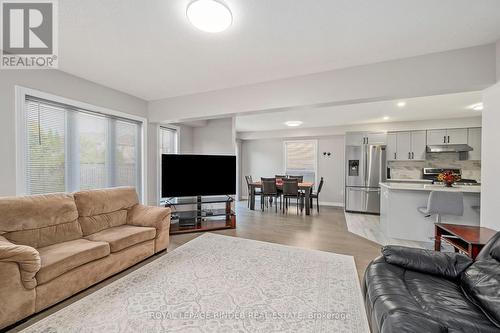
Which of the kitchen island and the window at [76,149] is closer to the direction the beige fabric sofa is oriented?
the kitchen island

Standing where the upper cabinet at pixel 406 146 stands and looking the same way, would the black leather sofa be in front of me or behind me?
in front

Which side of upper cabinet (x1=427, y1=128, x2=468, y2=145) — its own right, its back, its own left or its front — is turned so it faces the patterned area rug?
front

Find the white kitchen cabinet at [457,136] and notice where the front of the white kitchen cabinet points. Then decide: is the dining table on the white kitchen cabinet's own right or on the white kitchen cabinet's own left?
on the white kitchen cabinet's own right

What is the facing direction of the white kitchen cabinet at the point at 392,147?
toward the camera

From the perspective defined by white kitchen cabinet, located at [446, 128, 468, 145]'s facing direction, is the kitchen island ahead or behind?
ahead

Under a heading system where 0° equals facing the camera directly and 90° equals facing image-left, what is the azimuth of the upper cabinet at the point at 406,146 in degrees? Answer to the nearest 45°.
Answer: approximately 0°

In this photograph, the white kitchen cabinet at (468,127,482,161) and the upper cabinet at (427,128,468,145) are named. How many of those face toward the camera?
2

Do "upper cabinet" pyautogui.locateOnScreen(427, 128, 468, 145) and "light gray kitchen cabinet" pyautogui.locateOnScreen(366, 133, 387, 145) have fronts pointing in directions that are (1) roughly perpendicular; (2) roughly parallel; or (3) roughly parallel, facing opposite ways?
roughly parallel

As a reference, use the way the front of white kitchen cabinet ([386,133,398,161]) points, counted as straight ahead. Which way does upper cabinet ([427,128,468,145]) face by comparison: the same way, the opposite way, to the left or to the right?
the same way

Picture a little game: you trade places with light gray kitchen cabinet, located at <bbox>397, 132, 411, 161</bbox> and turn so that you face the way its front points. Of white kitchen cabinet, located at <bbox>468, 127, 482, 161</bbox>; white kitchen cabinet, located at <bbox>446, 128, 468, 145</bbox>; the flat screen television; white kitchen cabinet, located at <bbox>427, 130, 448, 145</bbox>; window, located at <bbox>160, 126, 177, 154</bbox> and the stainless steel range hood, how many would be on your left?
4

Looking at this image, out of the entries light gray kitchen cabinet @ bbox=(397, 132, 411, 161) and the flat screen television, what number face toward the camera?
2

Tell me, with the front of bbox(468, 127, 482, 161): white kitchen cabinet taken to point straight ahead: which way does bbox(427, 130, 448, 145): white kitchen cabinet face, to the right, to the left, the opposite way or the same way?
the same way

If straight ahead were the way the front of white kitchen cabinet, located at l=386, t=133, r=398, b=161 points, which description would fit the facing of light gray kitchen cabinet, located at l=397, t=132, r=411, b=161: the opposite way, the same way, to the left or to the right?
the same way

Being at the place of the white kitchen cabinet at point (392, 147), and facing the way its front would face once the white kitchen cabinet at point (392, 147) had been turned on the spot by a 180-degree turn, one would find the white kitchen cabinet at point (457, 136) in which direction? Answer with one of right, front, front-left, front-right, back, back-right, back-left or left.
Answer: right

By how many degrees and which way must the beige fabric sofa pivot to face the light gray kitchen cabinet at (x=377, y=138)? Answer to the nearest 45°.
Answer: approximately 45° to its left

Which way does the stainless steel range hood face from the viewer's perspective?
toward the camera

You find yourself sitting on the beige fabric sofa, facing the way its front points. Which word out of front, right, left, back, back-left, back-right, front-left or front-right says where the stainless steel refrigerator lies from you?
front-left

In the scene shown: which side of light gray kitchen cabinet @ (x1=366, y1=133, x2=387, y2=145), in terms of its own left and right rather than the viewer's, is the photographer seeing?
front

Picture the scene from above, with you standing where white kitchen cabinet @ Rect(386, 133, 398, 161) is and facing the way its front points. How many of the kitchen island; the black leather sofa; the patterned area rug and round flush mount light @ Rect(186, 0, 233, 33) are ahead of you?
4
